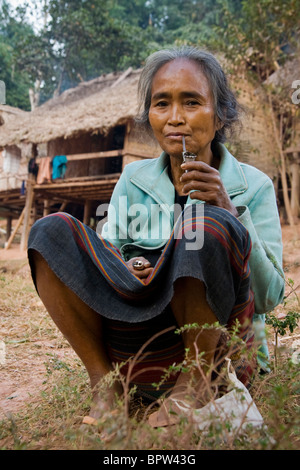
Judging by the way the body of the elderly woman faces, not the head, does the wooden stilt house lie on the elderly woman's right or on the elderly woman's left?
on the elderly woman's right

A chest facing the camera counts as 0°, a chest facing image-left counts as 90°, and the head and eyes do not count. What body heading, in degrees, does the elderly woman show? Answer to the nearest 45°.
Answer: approximately 45°

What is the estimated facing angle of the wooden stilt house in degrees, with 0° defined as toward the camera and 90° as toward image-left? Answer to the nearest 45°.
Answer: approximately 45°

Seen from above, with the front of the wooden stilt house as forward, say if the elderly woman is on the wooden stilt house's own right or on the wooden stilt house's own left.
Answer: on the wooden stilt house's own left

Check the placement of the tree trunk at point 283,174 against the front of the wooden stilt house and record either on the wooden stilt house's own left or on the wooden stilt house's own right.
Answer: on the wooden stilt house's own left

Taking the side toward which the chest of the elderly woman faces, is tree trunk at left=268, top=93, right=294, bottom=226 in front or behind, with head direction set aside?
behind

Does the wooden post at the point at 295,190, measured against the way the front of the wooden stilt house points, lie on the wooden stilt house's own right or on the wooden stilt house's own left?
on the wooden stilt house's own left

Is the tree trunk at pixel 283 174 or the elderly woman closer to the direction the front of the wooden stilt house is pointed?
the elderly woman
